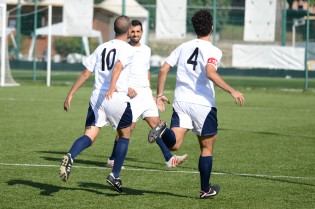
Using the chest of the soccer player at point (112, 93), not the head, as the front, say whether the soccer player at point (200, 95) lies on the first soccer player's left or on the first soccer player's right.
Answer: on the first soccer player's right

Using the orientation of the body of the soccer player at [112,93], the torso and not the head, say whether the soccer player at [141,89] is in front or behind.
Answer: in front

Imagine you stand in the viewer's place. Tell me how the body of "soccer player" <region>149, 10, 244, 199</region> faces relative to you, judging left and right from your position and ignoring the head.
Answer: facing away from the viewer and to the right of the viewer

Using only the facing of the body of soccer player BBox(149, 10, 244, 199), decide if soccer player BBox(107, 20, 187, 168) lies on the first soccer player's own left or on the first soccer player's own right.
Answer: on the first soccer player's own left

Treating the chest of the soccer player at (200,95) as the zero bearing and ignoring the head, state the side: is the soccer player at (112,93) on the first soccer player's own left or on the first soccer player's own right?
on the first soccer player's own left

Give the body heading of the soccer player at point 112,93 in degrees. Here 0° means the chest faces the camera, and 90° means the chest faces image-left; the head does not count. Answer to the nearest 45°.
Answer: approximately 225°

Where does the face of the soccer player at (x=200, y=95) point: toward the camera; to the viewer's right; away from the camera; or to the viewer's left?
away from the camera
